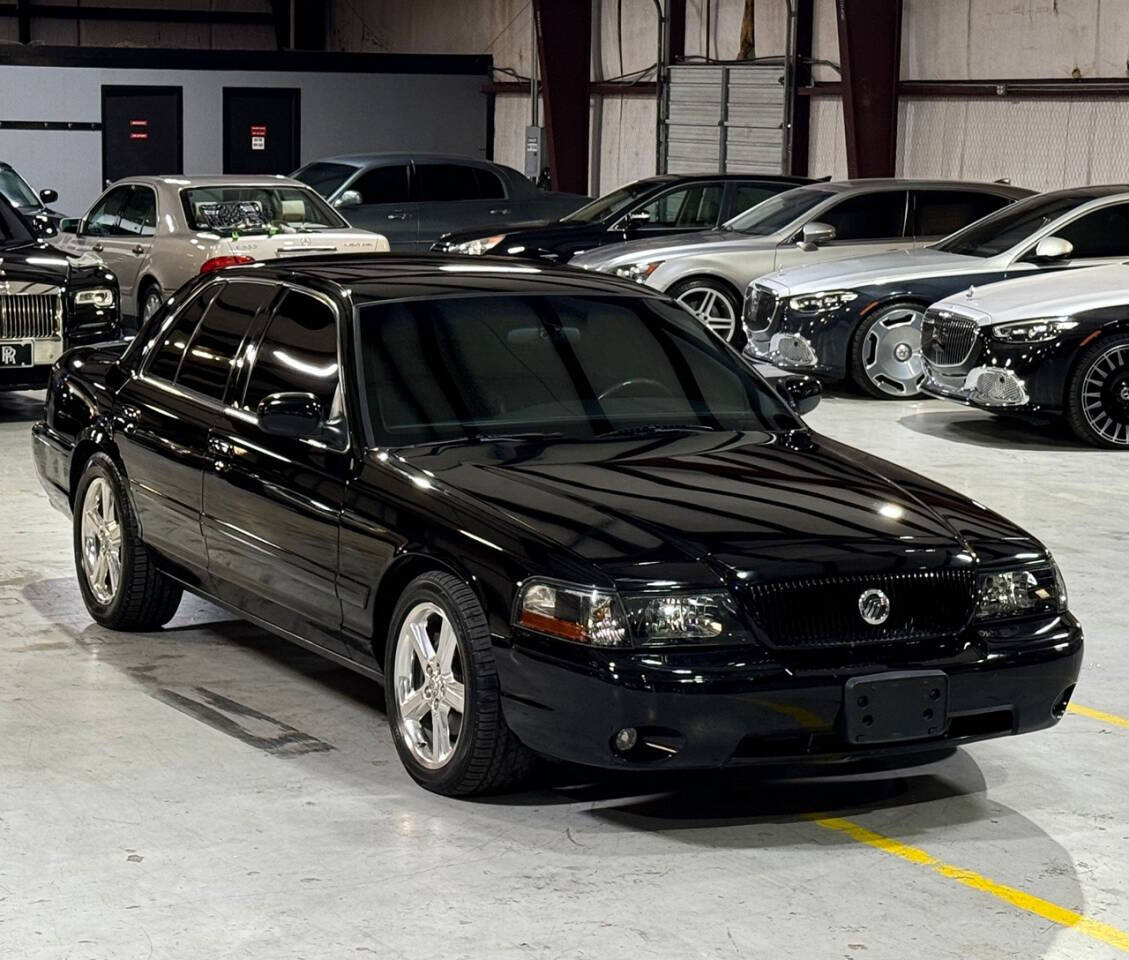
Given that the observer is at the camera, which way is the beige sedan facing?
facing away from the viewer and to the left of the viewer

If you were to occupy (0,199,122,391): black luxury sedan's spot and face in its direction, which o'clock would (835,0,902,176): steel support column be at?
The steel support column is roughly at 9 o'clock from the black luxury sedan.

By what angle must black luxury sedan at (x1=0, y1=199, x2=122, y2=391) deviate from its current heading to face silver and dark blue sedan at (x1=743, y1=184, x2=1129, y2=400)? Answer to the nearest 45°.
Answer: approximately 45° to its left

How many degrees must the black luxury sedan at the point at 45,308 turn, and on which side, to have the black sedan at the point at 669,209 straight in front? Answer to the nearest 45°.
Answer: approximately 90° to its left

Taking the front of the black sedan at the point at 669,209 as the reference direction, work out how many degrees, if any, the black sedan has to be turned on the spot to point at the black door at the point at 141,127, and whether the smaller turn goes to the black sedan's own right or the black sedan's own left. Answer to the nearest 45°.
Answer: approximately 90° to the black sedan's own right

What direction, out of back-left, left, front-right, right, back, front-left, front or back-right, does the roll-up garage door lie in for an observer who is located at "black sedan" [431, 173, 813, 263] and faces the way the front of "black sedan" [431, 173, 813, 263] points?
back-right

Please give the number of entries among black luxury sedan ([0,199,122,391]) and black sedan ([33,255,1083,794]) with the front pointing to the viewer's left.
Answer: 0

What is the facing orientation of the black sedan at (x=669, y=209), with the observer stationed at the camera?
facing the viewer and to the left of the viewer

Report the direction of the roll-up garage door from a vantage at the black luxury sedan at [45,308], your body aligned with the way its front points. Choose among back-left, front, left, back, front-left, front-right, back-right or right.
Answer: left

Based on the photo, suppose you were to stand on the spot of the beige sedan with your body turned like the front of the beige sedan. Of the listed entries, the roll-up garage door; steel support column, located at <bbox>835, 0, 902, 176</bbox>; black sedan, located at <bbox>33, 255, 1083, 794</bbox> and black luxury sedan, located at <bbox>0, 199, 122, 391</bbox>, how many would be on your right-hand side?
2

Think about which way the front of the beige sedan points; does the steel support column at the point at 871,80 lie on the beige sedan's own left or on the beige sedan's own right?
on the beige sedan's own right

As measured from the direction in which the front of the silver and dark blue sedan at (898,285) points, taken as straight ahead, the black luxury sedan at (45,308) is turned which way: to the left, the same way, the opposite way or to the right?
to the left

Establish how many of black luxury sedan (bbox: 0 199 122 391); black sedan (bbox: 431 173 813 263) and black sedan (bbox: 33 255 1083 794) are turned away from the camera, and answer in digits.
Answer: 0

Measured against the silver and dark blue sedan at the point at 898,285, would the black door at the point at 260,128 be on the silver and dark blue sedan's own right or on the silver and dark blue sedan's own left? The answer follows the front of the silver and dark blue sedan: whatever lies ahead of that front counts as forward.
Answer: on the silver and dark blue sedan's own right

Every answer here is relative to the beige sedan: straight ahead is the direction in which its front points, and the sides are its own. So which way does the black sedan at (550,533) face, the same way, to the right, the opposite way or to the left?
the opposite way

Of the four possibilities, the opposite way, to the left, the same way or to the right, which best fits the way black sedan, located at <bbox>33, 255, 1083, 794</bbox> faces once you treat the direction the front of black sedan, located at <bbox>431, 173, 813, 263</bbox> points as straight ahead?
to the left

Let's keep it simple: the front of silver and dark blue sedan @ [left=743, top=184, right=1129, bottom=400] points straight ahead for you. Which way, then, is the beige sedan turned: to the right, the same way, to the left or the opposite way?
to the right

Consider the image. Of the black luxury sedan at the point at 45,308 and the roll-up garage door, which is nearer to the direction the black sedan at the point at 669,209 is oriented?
the black luxury sedan

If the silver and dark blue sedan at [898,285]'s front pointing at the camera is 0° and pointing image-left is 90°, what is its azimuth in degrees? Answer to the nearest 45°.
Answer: approximately 45°

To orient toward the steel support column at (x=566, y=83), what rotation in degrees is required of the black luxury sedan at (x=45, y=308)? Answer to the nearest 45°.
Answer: approximately 90° to its left

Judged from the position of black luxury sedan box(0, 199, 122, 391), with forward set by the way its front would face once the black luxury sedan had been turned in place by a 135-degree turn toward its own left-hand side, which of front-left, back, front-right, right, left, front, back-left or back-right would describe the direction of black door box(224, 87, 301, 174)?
front

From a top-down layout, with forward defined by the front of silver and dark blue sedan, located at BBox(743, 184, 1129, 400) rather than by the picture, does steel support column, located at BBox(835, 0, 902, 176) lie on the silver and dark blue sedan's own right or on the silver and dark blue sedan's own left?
on the silver and dark blue sedan's own right

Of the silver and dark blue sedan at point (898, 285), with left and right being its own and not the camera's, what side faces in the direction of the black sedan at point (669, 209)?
right
